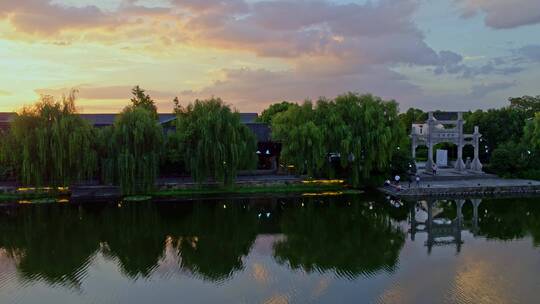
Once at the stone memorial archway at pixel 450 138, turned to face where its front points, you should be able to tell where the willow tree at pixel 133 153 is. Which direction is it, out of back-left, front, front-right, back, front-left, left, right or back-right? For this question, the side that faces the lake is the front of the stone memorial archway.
front-right

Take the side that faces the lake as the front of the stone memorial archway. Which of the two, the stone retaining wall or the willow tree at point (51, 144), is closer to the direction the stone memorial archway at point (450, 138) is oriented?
the stone retaining wall

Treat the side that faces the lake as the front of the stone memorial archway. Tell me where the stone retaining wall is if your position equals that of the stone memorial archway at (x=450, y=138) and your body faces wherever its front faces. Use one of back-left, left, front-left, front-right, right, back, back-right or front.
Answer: front

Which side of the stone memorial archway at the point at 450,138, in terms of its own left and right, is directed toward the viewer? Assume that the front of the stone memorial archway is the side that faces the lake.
front

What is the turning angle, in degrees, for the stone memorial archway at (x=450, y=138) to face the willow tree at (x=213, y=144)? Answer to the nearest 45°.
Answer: approximately 45° to its right

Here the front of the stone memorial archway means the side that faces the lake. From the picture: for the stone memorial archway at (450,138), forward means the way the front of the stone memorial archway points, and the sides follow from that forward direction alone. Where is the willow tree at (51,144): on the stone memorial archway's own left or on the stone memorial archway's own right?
on the stone memorial archway's own right

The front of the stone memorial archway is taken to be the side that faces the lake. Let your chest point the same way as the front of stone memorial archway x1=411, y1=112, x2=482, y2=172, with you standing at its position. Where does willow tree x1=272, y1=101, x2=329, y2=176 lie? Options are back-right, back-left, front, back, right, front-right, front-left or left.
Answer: front-right

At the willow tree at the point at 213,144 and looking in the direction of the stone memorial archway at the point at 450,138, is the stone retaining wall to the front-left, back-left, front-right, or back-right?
front-right

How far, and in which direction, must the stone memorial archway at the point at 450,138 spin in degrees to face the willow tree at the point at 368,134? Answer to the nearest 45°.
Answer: approximately 45° to its right
